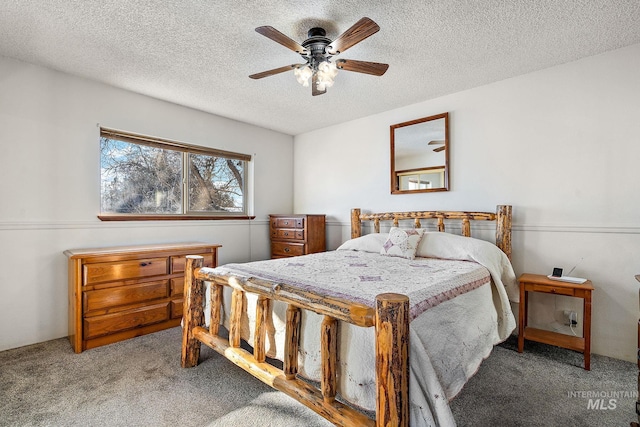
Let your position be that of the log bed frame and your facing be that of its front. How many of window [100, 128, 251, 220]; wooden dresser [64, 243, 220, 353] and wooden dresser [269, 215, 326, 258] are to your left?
0

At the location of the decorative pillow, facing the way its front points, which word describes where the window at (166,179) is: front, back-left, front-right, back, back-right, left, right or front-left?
front-right

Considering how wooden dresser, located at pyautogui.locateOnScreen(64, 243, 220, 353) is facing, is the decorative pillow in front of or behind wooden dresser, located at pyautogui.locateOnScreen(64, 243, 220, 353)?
in front

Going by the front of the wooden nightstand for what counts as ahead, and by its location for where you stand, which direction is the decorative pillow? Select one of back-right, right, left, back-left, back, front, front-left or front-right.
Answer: front-right

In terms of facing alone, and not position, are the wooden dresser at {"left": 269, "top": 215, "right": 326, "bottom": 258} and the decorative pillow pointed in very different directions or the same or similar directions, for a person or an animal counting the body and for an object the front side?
same or similar directions

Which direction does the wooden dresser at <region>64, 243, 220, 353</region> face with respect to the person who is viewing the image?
facing the viewer and to the right of the viewer

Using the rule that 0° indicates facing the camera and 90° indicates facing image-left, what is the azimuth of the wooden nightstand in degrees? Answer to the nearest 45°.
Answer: approximately 45°

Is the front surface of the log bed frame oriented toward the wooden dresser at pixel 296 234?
no

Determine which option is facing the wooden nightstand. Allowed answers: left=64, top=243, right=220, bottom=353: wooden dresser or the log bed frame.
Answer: the wooden dresser

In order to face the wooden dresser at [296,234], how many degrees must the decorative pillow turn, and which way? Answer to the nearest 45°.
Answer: approximately 90° to its right

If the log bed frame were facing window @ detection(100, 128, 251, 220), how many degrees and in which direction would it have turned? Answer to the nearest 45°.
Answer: approximately 90° to its right

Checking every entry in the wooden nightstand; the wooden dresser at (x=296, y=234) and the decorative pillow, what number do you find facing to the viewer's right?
0

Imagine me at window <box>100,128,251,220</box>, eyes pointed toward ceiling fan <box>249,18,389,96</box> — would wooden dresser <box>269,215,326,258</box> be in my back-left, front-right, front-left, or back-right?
front-left

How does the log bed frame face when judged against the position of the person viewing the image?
facing the viewer and to the left of the viewer

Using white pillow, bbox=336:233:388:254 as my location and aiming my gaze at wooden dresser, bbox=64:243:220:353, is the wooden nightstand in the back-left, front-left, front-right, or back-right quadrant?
back-left

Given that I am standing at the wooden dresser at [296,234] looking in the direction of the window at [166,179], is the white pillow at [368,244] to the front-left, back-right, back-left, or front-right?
back-left

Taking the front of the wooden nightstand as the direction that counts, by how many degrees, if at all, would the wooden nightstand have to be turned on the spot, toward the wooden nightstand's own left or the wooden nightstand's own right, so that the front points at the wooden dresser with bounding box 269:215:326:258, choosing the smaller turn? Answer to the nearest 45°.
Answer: approximately 45° to the wooden nightstand's own right
